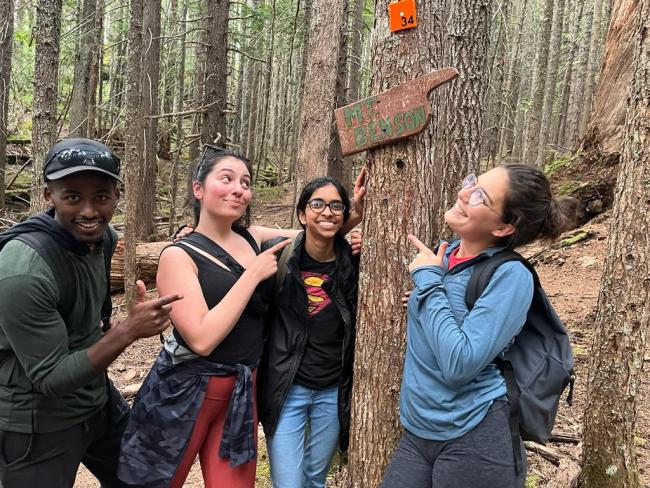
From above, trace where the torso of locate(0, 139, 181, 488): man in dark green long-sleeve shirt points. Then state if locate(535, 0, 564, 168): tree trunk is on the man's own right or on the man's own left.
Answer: on the man's own left

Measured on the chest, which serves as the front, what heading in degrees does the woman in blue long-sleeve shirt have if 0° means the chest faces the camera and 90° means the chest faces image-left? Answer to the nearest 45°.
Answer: approximately 45°

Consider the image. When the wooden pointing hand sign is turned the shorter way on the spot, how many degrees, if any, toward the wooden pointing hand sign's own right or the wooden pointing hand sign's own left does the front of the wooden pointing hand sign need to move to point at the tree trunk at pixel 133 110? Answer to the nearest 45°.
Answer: approximately 135° to the wooden pointing hand sign's own right

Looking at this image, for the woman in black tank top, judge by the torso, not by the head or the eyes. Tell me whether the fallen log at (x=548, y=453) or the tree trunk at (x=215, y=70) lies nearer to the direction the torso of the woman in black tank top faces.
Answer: the fallen log

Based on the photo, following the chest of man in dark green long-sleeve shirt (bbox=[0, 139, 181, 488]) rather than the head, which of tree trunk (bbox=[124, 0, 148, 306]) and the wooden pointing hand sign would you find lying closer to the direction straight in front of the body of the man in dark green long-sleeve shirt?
the wooden pointing hand sign

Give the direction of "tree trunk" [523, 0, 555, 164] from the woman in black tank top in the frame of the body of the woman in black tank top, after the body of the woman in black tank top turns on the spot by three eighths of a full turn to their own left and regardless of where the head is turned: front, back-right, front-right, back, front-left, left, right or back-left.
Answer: front-right
